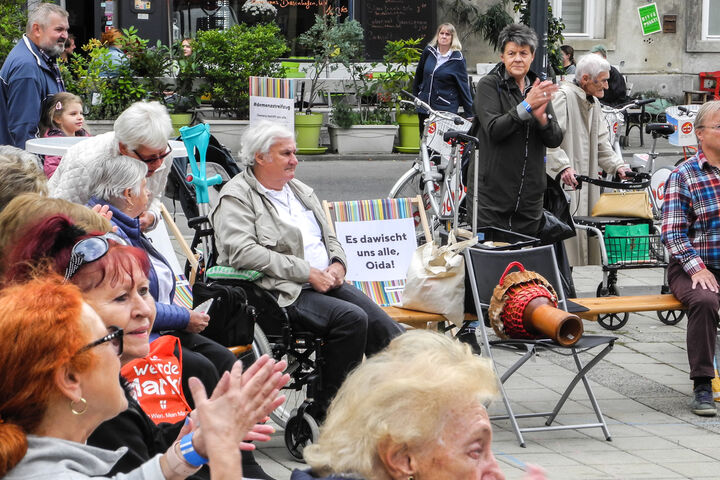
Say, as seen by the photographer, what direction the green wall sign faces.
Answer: facing the viewer

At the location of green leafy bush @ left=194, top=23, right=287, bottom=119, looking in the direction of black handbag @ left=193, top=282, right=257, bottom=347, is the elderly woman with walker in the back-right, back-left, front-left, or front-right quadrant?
front-left

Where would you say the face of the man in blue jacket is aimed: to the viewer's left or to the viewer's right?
to the viewer's right

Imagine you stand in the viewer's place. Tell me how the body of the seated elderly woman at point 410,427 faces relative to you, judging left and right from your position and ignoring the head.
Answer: facing to the right of the viewer

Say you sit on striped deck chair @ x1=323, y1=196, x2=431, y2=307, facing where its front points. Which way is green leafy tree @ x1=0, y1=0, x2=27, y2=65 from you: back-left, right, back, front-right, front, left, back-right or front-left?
back-right

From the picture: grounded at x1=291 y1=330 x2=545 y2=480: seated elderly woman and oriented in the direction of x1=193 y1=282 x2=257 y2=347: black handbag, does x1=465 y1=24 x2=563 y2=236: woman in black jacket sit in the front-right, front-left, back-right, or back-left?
front-right

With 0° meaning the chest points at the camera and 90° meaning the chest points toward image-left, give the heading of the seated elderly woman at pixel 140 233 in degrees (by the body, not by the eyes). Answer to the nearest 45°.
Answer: approximately 270°

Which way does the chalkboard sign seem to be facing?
toward the camera

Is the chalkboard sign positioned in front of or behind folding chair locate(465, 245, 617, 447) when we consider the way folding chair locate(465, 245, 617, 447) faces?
behind

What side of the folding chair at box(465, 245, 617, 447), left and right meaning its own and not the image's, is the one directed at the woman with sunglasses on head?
right

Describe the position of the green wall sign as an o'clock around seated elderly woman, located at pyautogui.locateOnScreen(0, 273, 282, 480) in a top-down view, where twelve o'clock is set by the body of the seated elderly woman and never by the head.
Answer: The green wall sign is roughly at 10 o'clock from the seated elderly woman.

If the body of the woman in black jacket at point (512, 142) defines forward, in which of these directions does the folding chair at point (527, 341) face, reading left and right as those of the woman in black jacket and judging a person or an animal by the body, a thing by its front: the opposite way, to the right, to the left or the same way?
the same way

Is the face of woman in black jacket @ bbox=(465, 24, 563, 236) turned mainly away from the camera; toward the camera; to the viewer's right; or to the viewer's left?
toward the camera

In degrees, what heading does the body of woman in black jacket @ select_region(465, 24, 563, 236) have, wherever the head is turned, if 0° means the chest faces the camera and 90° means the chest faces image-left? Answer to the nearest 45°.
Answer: approximately 315°

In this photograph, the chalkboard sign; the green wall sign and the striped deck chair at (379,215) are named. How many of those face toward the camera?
3
